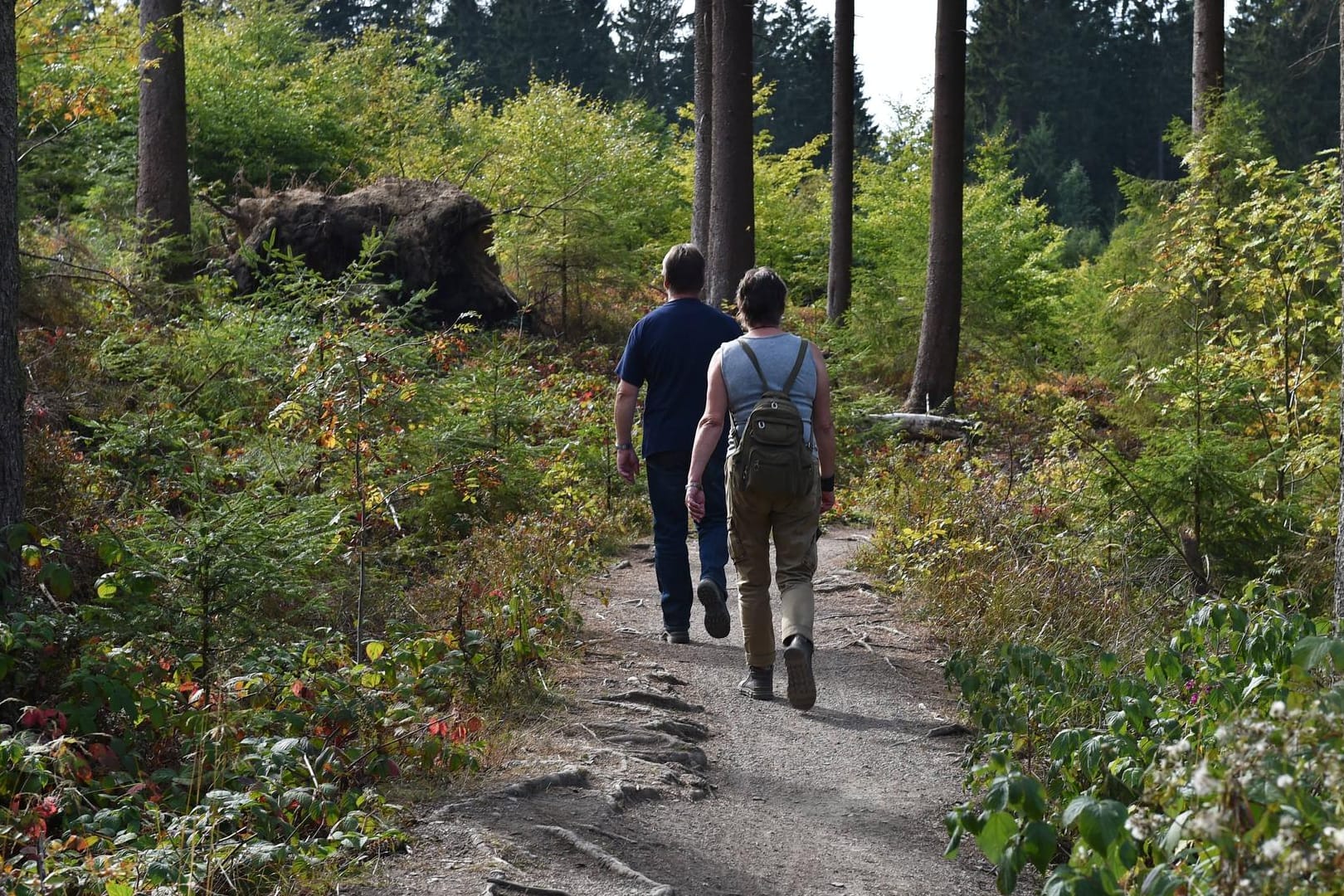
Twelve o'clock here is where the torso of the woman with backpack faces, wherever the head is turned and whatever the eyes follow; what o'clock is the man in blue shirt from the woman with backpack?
The man in blue shirt is roughly at 11 o'clock from the woman with backpack.

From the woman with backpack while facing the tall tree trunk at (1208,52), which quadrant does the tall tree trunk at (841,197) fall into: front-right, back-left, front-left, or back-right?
front-left

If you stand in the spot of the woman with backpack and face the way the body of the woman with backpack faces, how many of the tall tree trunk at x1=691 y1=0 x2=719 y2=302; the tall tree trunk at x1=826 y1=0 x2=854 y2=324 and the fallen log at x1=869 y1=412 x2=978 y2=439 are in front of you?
3

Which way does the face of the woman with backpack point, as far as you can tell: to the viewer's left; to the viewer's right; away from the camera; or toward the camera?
away from the camera

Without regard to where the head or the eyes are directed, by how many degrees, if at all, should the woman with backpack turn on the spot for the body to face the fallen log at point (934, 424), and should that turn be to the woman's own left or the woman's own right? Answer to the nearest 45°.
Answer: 0° — they already face it

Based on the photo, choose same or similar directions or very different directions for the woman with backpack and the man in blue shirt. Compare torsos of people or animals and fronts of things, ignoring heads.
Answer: same or similar directions

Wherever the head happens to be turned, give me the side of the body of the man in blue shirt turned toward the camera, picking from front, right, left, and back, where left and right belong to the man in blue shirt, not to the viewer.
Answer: back

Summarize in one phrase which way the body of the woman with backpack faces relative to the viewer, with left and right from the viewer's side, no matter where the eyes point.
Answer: facing away from the viewer

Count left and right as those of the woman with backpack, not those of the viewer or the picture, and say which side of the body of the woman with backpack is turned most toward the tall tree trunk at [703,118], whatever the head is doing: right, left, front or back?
front

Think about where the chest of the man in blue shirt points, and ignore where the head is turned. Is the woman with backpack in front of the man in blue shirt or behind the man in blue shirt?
behind

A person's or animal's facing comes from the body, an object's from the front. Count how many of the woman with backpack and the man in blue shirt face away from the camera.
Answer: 2

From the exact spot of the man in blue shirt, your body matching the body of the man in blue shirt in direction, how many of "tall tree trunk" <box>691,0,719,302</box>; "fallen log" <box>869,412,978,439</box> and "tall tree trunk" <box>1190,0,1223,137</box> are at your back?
0

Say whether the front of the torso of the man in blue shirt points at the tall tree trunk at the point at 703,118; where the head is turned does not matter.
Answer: yes

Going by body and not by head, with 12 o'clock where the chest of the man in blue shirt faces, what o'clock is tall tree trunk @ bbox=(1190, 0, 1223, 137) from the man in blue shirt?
The tall tree trunk is roughly at 1 o'clock from the man in blue shirt.

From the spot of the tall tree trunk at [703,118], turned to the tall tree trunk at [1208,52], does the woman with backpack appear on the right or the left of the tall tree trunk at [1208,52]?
right
